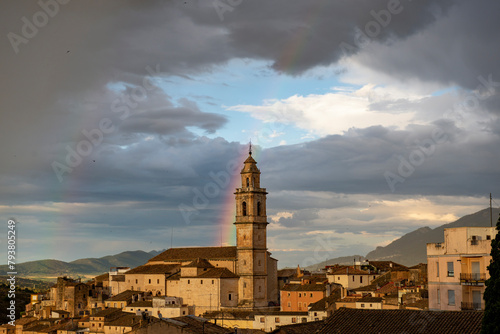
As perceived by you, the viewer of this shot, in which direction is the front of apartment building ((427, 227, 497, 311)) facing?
facing the viewer
